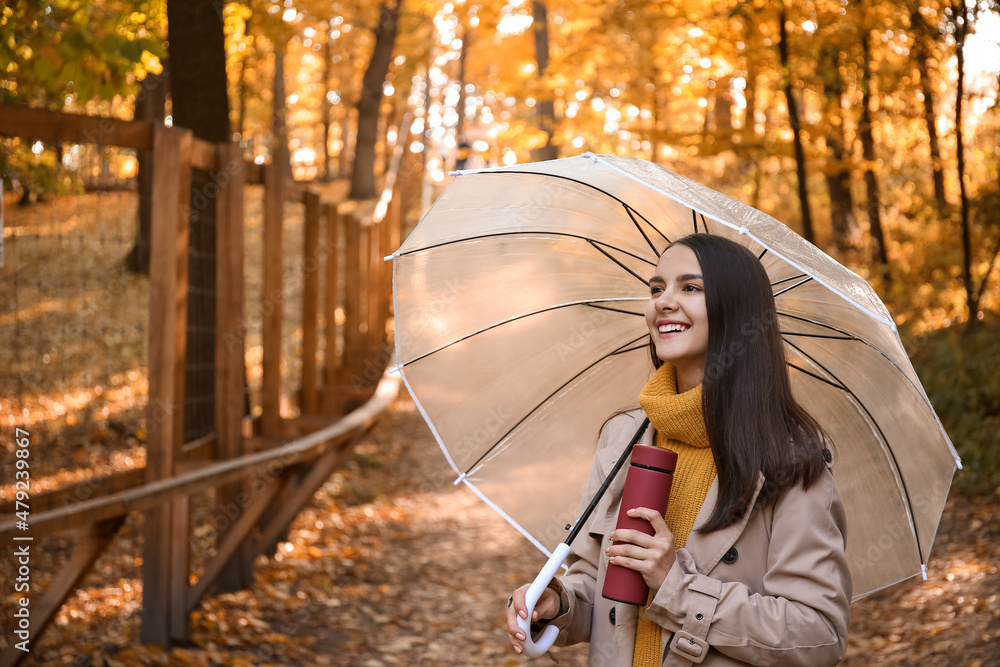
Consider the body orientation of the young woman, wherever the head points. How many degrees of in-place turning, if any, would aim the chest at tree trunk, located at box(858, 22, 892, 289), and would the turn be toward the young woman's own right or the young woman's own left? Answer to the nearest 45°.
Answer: approximately 135° to the young woman's own right

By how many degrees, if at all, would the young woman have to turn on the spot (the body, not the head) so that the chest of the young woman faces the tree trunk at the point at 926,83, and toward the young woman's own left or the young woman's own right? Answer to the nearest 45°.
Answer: approximately 135° to the young woman's own right

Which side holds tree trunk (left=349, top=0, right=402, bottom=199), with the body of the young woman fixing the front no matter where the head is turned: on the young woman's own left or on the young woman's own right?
on the young woman's own right

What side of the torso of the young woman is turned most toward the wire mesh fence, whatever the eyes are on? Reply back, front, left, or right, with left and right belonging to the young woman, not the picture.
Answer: right

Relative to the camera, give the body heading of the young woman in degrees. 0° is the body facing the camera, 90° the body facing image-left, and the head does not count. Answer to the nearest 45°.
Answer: approximately 45°

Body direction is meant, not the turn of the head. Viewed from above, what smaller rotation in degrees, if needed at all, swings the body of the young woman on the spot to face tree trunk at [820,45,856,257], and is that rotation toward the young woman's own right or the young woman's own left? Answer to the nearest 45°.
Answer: approximately 135° to the young woman's own right

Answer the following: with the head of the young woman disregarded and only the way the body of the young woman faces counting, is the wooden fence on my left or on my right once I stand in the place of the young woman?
on my right

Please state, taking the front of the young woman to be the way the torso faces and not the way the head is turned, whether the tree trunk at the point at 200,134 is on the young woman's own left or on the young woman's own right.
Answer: on the young woman's own right
